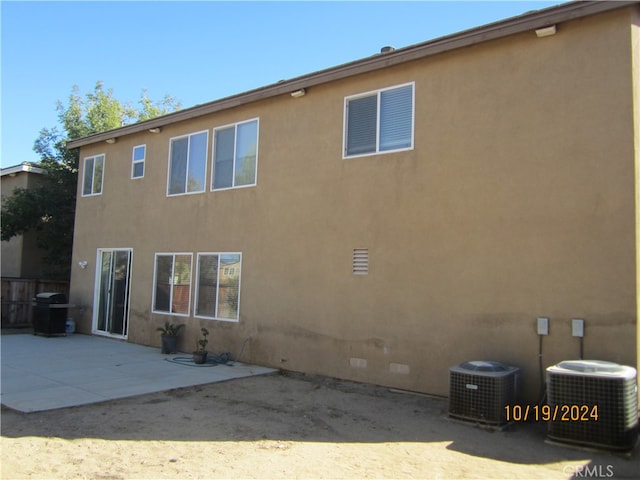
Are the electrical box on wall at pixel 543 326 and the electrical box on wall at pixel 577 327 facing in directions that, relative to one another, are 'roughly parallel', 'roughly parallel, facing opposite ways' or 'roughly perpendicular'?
roughly parallel

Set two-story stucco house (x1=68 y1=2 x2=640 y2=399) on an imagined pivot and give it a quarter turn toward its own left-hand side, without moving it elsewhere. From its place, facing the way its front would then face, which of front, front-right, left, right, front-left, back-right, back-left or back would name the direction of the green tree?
front

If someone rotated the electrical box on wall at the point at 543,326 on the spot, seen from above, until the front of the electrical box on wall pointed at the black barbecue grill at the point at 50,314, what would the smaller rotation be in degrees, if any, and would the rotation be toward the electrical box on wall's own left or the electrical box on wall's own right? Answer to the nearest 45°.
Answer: approximately 90° to the electrical box on wall's own right

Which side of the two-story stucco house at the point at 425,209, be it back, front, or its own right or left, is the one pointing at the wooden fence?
left

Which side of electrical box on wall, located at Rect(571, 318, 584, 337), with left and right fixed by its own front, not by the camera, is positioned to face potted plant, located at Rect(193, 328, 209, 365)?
right

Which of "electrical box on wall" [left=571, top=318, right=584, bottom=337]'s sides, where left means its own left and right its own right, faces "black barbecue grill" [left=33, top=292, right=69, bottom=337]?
right

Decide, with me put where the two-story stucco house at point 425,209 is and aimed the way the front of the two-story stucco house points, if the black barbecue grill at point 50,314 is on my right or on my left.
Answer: on my left

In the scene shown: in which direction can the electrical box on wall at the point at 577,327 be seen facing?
toward the camera

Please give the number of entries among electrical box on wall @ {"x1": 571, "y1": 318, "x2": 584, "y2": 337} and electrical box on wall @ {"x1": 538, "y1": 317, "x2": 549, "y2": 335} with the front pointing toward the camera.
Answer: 2

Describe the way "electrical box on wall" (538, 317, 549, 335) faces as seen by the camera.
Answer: facing the viewer
